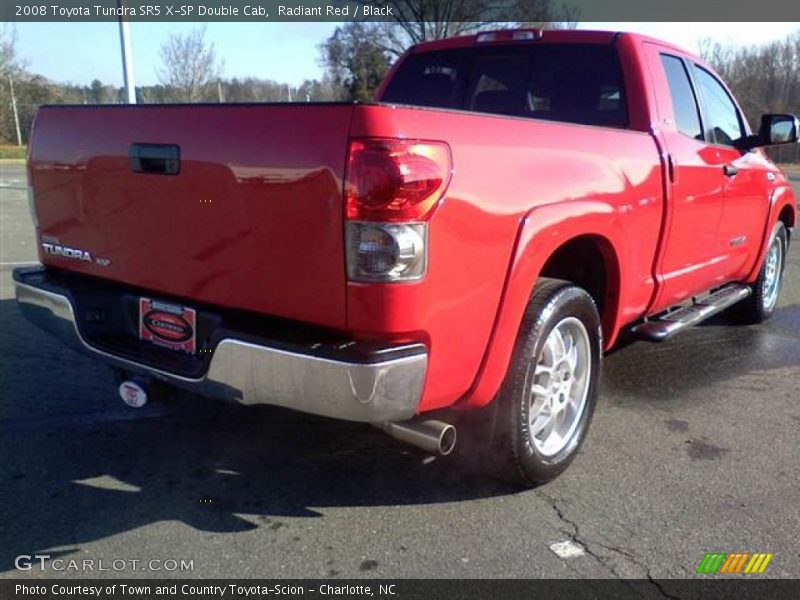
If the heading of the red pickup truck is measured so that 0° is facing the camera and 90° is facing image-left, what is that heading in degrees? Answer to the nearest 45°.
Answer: approximately 225°

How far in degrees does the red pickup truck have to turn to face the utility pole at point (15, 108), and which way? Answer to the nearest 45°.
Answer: approximately 90° to its left
